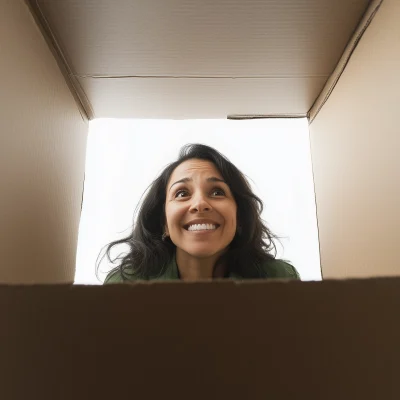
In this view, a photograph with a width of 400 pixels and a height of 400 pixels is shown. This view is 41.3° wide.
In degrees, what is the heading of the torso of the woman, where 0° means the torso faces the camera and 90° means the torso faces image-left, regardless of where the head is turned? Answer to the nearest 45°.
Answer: approximately 0°
